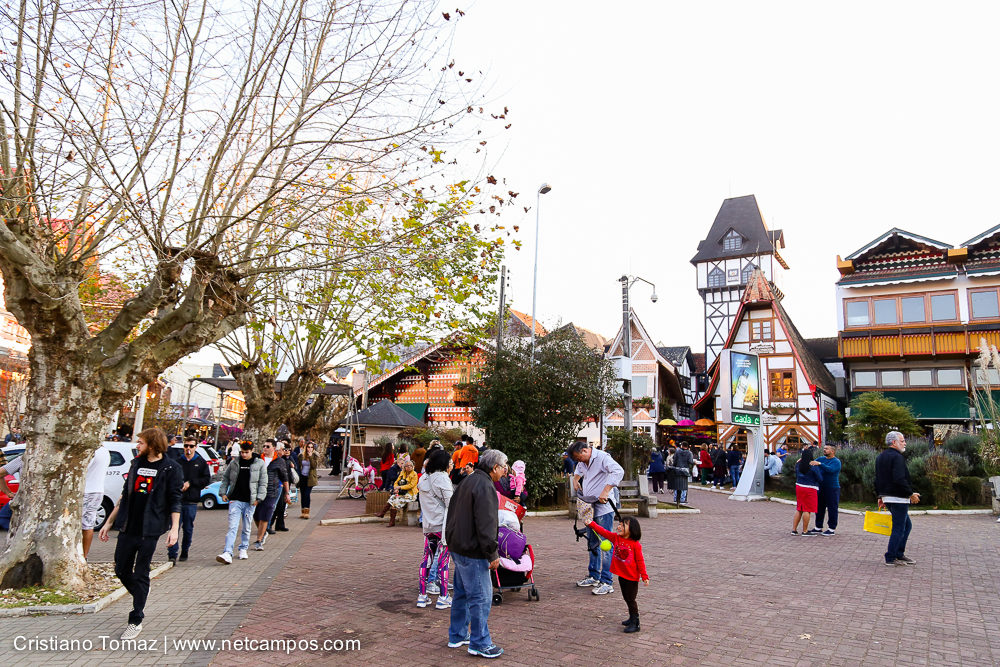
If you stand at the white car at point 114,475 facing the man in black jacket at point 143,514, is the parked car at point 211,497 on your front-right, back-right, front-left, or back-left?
back-left

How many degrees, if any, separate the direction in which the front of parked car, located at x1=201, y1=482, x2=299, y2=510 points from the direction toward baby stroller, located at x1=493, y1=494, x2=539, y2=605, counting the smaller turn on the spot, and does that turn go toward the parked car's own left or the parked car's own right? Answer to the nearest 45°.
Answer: approximately 90° to the parked car's own left

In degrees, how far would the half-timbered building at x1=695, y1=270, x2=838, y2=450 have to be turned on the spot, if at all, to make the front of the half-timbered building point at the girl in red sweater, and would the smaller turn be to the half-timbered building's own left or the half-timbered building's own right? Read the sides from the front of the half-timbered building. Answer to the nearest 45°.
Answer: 0° — it already faces them

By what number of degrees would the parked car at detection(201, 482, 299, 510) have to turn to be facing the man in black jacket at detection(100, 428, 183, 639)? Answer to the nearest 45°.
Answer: approximately 90° to its left

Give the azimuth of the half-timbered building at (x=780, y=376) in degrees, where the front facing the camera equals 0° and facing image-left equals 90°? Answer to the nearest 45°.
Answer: approximately 0°

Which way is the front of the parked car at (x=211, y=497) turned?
to the viewer's left
